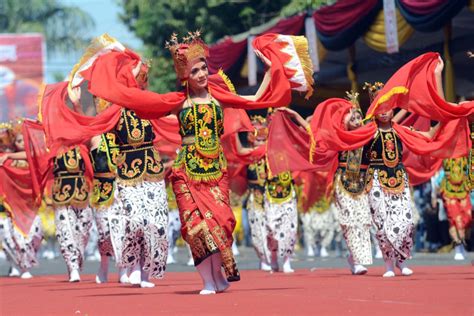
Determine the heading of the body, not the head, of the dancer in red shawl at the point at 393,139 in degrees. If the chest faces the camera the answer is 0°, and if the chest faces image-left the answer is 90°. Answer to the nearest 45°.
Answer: approximately 0°

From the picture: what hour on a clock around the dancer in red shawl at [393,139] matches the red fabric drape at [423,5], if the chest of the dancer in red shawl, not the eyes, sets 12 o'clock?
The red fabric drape is roughly at 6 o'clock from the dancer in red shawl.

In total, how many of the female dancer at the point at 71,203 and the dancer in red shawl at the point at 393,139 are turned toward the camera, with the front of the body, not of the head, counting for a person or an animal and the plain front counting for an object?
2

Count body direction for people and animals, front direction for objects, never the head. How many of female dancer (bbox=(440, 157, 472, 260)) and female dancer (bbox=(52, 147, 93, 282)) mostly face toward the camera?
2

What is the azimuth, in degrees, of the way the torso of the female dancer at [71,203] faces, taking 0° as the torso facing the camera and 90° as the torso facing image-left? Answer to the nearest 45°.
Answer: approximately 0°

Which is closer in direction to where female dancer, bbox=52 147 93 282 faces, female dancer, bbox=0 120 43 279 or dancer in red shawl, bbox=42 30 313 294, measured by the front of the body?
the dancer in red shawl

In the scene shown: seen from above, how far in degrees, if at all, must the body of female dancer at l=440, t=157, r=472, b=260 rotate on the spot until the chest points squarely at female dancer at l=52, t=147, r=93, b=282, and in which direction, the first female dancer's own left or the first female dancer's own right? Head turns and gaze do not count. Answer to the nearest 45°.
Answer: approximately 45° to the first female dancer's own right
